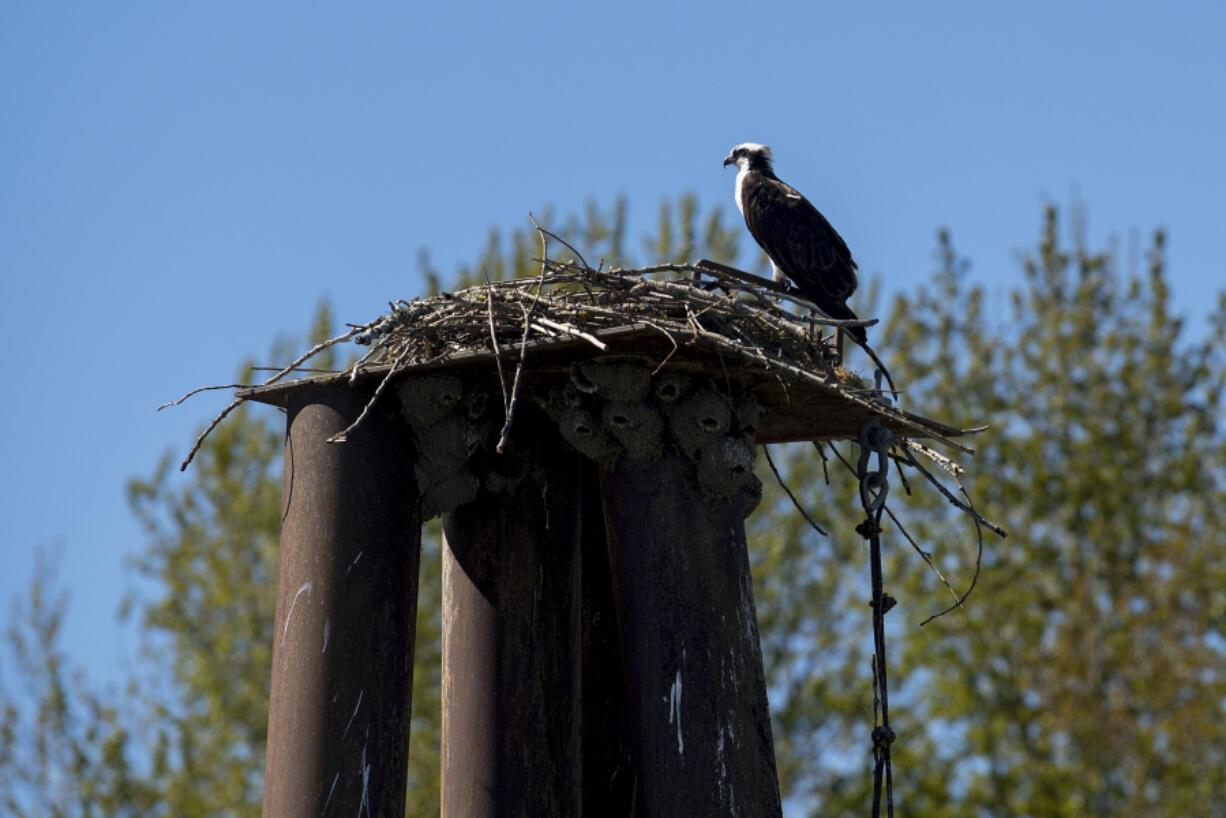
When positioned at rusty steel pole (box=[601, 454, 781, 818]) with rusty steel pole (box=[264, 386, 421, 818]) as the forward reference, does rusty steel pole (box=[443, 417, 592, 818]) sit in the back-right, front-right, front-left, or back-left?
front-right

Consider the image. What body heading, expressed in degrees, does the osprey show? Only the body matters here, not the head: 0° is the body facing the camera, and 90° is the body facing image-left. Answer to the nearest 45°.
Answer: approximately 90°
